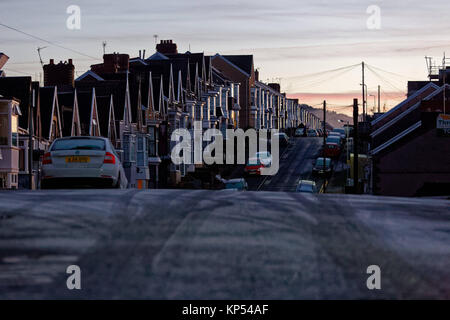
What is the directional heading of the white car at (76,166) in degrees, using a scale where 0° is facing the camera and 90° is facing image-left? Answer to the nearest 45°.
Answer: approximately 180°
